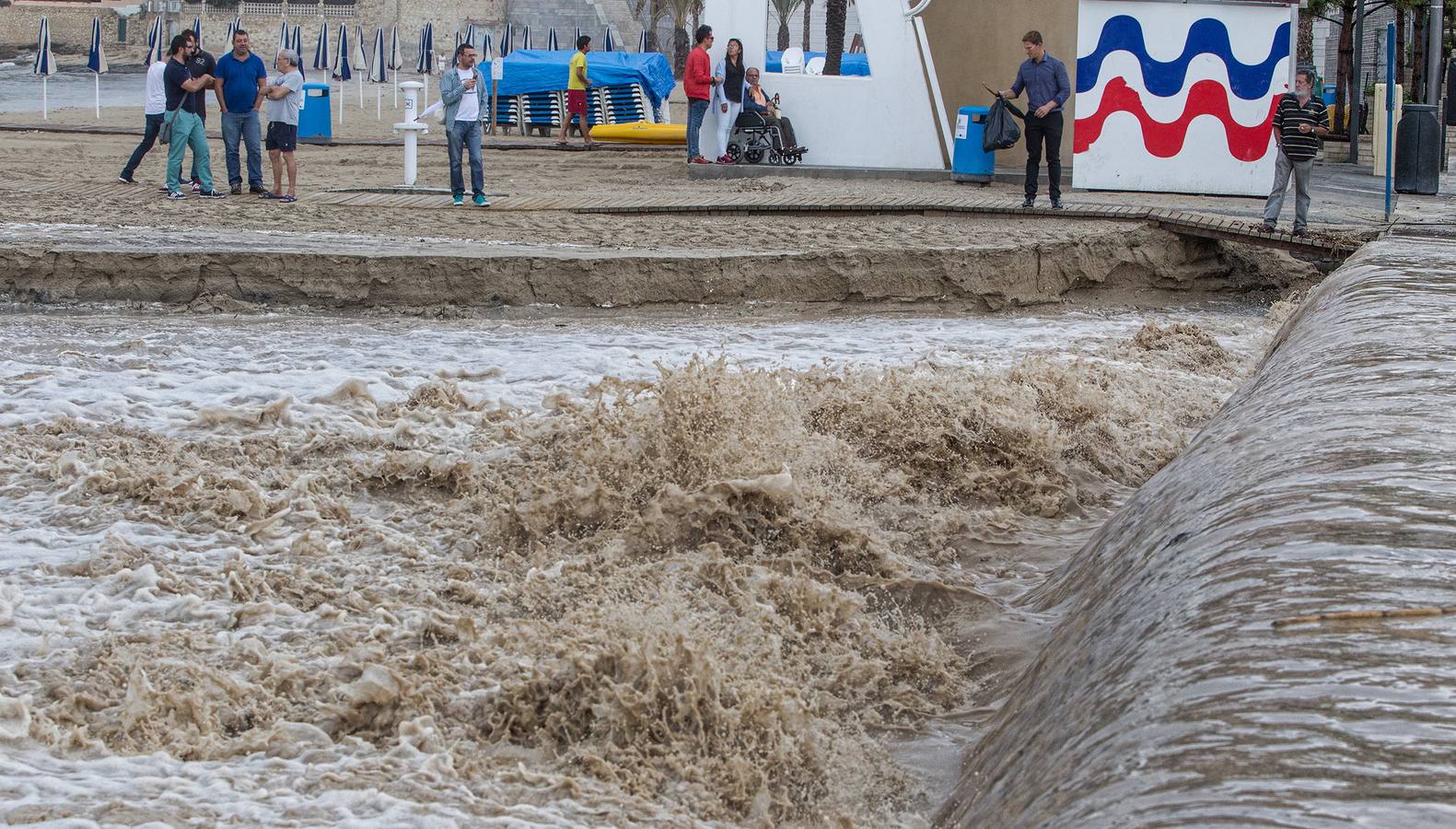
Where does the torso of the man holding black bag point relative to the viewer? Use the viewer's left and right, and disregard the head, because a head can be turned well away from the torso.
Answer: facing the viewer and to the left of the viewer

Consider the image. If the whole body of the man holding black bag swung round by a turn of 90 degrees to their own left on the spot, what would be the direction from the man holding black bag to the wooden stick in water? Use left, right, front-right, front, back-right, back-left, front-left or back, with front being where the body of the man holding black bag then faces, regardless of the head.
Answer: front-right

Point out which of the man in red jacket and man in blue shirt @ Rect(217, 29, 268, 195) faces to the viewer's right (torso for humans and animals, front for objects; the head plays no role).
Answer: the man in red jacket

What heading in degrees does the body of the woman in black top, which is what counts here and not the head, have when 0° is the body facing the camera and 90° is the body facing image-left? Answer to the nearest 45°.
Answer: approximately 315°

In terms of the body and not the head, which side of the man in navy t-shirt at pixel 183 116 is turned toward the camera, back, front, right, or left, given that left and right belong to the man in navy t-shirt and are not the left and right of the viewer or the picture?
right

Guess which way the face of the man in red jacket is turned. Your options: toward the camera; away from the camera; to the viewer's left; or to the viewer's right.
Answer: to the viewer's right

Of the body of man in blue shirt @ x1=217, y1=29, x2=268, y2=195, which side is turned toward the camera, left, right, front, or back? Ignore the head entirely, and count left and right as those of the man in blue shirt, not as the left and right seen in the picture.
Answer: front

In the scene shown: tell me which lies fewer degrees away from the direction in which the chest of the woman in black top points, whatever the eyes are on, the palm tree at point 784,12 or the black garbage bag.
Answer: the black garbage bag

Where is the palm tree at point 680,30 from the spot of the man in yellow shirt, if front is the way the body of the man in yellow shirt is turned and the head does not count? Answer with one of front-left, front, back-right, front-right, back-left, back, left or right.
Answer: left
